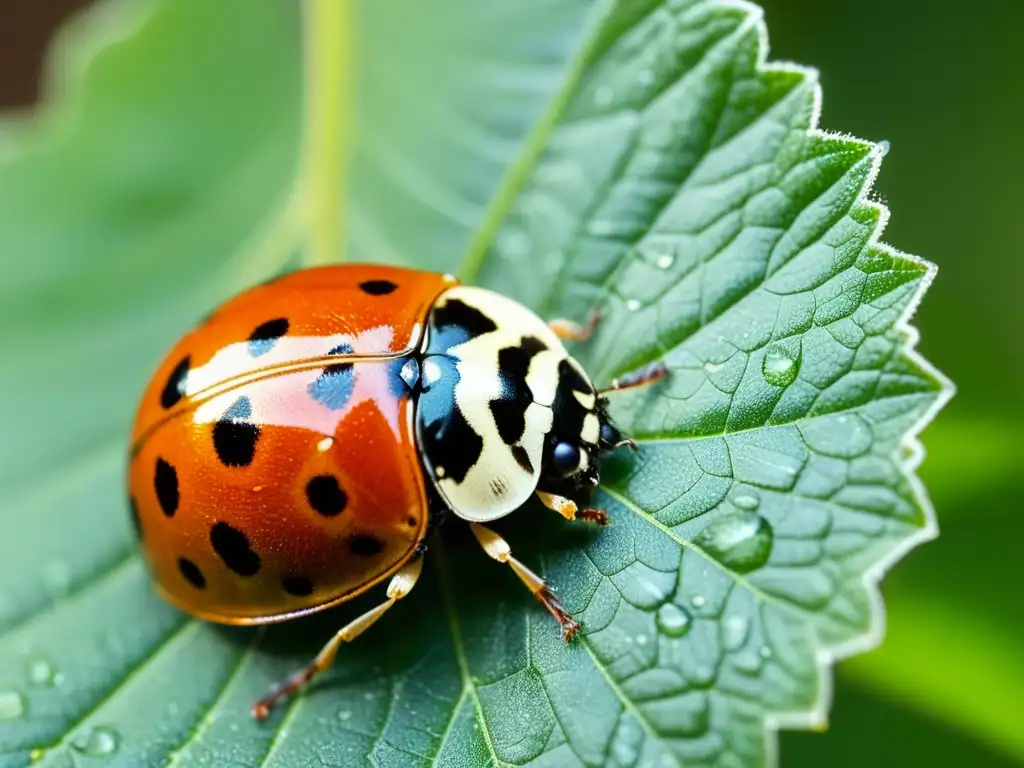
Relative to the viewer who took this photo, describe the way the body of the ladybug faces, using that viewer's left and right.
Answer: facing to the right of the viewer
